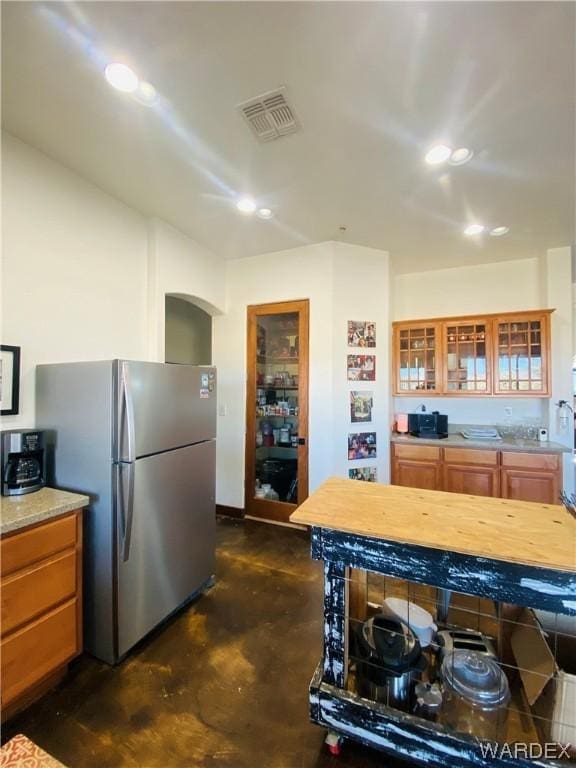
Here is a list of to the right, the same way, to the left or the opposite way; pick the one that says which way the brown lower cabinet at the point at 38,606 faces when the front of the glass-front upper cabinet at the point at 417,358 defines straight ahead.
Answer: to the left

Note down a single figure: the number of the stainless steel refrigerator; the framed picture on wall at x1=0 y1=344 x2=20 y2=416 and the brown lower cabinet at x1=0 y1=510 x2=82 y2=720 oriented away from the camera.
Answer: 0

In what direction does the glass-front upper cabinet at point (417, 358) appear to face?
toward the camera

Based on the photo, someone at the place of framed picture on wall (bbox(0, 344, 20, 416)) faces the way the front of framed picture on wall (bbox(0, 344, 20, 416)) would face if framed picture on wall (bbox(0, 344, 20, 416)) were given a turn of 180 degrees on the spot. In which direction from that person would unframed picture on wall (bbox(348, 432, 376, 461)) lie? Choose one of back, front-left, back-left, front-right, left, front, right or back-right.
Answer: back-right

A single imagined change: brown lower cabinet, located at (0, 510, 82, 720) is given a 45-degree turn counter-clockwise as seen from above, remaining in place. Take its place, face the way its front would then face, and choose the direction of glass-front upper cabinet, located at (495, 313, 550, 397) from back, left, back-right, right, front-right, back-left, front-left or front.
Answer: front

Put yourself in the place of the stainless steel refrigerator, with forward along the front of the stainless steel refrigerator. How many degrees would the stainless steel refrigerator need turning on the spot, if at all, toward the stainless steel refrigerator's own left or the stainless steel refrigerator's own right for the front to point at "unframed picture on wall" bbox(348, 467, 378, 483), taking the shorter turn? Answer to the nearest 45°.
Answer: approximately 45° to the stainless steel refrigerator's own left

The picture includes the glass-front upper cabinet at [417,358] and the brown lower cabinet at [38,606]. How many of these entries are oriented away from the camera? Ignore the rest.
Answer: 0

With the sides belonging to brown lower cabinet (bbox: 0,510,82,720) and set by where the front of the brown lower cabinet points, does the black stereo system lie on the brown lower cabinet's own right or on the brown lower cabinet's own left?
on the brown lower cabinet's own left

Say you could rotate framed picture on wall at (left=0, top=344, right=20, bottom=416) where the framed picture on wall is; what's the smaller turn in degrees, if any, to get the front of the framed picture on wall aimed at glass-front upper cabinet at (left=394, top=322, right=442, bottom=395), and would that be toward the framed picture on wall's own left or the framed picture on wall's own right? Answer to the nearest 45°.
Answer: approximately 45° to the framed picture on wall's own left

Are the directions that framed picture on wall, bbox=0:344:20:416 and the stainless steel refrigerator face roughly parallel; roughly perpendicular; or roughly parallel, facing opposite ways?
roughly parallel

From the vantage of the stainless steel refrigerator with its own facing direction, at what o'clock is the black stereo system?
The black stereo system is roughly at 10 o'clock from the stainless steel refrigerator.

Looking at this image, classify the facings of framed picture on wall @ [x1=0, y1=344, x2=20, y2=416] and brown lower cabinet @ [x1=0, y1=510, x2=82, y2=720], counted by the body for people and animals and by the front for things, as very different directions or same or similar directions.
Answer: same or similar directions

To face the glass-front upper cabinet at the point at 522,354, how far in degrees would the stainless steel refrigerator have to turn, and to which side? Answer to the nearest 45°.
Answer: approximately 45° to its left

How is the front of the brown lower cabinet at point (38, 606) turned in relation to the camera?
facing the viewer and to the right of the viewer

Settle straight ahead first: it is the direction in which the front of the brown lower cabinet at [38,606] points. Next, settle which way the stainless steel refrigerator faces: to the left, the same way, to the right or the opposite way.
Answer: the same way
